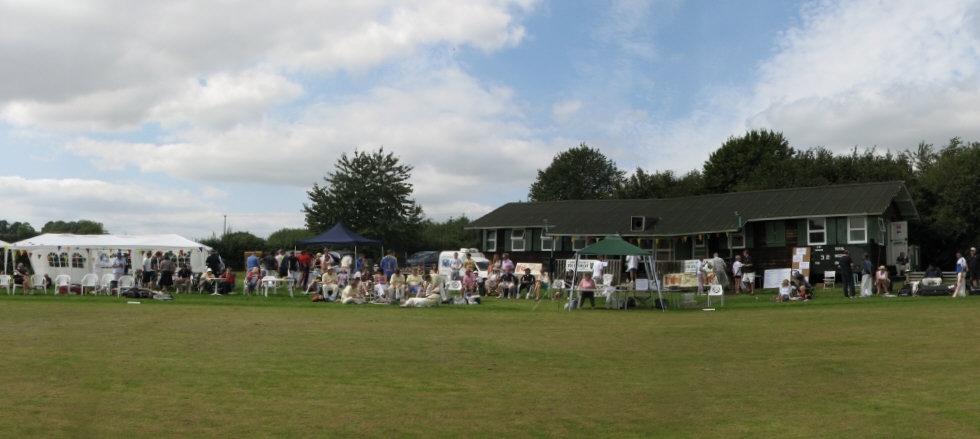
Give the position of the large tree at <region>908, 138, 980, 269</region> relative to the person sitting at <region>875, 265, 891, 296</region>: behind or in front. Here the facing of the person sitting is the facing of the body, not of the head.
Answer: behind

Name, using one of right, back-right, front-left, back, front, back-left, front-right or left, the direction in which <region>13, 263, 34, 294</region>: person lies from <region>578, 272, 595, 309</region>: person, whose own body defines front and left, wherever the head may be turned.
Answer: right

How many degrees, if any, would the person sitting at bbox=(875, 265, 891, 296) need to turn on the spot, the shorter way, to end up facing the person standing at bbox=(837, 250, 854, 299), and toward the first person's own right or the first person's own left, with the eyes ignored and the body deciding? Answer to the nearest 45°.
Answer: approximately 45° to the first person's own right

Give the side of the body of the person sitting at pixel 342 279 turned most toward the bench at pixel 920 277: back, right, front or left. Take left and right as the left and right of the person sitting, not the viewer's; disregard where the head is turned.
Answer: left

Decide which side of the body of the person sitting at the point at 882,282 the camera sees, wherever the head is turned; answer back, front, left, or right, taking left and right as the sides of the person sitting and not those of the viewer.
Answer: front

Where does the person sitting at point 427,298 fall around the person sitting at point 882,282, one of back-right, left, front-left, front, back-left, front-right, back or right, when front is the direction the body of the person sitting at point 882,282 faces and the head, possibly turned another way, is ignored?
front-right

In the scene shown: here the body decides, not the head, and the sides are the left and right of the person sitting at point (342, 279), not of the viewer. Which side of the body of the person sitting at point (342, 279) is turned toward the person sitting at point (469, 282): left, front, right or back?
left

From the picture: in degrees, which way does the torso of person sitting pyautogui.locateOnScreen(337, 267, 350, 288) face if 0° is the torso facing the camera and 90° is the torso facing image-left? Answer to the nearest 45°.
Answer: approximately 0°

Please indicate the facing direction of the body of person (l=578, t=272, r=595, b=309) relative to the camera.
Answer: toward the camera
